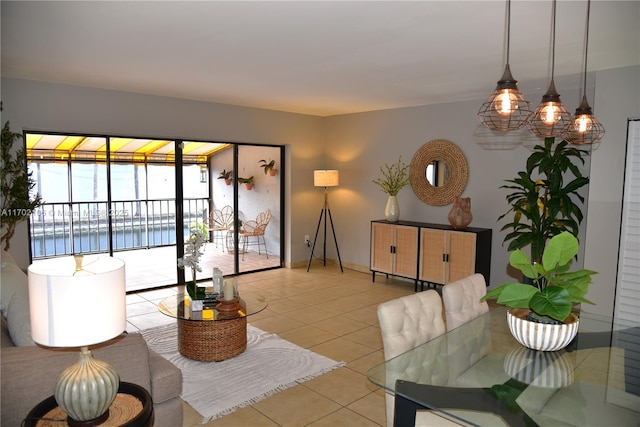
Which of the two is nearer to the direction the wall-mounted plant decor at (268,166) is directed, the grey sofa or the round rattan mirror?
the grey sofa

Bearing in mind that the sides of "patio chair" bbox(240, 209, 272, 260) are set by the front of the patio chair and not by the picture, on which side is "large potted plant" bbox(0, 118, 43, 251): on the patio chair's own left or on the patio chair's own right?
on the patio chair's own left

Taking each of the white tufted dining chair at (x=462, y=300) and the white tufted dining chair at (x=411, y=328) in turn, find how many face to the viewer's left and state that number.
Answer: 0

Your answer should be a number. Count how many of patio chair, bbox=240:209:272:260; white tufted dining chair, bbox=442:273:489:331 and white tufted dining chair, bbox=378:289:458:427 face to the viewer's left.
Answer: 1

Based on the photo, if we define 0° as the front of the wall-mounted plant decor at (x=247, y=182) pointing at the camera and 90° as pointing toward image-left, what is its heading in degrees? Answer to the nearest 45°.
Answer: approximately 45°

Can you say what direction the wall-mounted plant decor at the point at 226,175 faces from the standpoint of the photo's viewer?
facing the viewer and to the left of the viewer

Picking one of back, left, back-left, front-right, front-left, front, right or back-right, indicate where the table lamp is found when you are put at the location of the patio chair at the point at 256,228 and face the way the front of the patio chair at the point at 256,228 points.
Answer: left

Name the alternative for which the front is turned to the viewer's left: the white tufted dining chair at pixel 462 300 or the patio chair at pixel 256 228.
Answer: the patio chair

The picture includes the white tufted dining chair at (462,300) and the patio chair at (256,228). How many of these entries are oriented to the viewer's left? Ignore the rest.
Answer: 1
